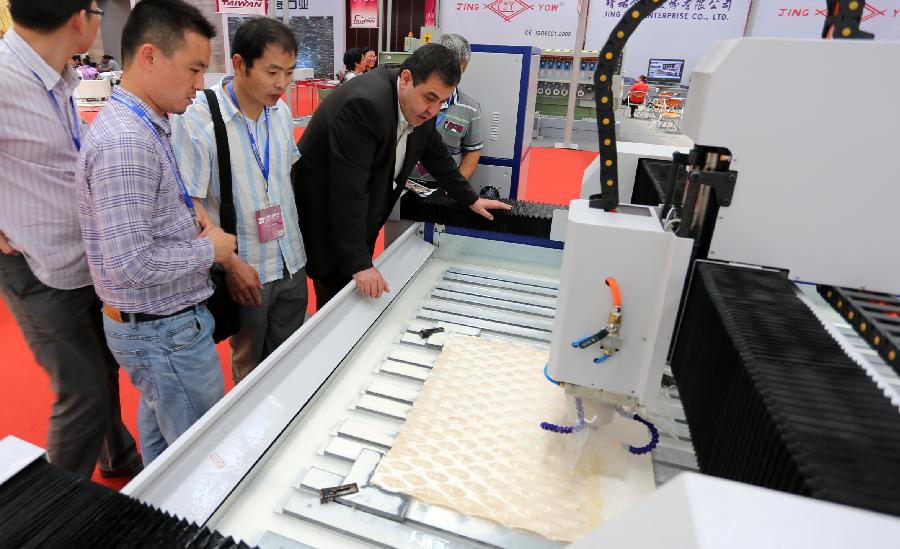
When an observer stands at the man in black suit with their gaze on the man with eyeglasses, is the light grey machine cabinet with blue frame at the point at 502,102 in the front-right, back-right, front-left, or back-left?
back-right

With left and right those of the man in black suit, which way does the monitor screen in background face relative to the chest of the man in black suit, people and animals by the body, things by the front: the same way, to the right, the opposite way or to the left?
to the right

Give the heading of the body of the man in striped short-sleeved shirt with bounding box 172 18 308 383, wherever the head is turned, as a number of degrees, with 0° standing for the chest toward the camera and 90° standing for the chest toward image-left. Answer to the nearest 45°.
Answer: approximately 315°

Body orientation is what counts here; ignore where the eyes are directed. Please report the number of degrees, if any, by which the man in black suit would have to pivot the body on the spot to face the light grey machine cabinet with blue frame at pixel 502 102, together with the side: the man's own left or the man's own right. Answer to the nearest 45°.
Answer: approximately 90° to the man's own left

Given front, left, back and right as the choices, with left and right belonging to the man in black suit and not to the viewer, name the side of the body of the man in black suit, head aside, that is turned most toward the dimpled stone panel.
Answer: front

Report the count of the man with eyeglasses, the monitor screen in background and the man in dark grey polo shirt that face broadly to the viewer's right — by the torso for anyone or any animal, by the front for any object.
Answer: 1

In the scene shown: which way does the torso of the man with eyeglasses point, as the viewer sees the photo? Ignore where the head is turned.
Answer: to the viewer's right

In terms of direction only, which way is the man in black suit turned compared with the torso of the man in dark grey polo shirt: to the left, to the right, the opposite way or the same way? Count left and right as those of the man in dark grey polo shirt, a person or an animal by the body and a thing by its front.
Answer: to the left

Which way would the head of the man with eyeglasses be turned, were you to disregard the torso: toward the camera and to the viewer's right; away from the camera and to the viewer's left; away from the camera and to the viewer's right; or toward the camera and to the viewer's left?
away from the camera and to the viewer's right

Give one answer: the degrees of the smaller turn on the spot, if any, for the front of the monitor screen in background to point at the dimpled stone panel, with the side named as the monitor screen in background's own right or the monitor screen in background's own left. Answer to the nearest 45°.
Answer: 0° — it already faces it

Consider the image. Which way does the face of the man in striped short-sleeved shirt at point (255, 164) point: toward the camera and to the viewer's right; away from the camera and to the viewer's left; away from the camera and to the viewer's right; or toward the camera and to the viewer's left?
toward the camera and to the viewer's right

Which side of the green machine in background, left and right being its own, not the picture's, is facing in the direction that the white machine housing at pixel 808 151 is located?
front
